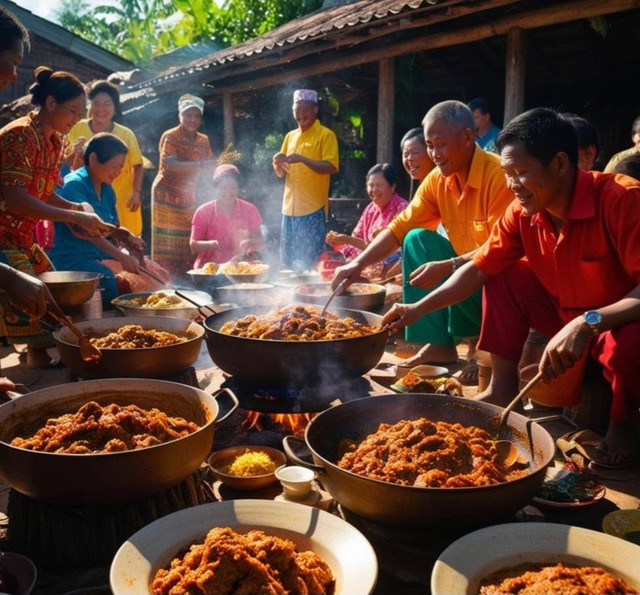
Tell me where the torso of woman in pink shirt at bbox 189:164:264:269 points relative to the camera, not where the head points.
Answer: toward the camera

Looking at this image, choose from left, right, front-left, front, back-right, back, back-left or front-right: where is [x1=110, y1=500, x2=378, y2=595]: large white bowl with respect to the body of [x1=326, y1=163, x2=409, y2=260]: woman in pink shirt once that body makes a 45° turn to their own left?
front

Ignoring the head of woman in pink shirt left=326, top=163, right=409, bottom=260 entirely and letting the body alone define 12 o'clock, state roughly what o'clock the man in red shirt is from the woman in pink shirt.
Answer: The man in red shirt is roughly at 10 o'clock from the woman in pink shirt.

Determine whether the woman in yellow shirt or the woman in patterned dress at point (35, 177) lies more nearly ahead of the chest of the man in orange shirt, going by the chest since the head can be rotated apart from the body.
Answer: the woman in patterned dress

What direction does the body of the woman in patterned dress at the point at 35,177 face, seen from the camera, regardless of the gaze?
to the viewer's right

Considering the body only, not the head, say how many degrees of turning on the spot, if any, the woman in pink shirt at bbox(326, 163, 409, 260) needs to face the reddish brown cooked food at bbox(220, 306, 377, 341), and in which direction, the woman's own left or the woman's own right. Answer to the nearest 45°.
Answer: approximately 45° to the woman's own left

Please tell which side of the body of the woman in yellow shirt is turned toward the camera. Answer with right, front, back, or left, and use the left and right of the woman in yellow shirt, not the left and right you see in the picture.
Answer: front

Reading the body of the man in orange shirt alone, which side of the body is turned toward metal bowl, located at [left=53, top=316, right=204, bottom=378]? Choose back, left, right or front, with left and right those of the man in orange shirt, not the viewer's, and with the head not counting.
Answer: front

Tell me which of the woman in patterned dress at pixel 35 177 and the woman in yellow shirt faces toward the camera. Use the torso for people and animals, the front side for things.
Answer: the woman in yellow shirt

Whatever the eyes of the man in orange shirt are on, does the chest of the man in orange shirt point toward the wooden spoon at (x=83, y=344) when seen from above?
yes

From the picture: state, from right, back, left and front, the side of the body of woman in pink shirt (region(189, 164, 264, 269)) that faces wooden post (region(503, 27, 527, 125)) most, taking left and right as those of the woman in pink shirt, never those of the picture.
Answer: left

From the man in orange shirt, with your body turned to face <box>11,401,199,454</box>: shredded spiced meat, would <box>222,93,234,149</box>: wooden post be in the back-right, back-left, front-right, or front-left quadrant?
back-right

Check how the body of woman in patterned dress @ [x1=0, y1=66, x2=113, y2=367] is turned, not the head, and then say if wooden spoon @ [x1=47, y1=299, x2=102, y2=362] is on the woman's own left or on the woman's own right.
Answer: on the woman's own right

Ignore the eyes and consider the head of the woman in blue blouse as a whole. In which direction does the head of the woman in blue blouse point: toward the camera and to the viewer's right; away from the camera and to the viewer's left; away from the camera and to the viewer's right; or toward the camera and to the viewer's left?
toward the camera and to the viewer's right

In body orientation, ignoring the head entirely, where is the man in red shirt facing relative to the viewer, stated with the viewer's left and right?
facing the viewer and to the left of the viewer

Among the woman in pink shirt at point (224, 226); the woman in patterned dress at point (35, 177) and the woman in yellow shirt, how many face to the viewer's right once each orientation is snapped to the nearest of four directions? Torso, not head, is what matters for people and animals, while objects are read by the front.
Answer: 1
